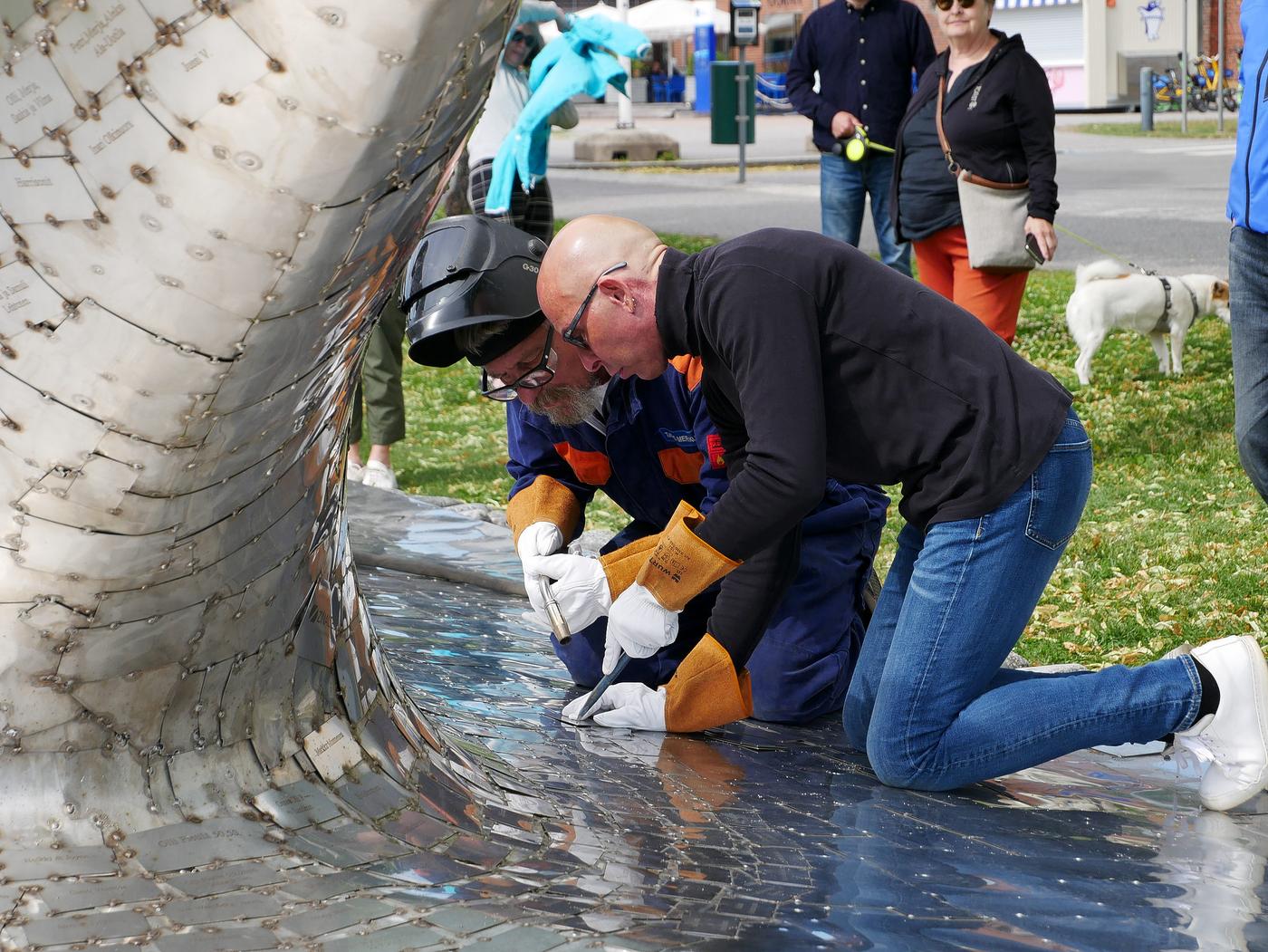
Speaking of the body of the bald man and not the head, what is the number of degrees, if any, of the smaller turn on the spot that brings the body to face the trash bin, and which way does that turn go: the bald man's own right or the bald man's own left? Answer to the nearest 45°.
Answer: approximately 90° to the bald man's own right

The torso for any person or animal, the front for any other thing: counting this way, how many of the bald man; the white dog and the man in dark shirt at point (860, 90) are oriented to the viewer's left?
1

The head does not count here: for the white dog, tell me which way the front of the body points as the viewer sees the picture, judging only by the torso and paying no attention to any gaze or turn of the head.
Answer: to the viewer's right

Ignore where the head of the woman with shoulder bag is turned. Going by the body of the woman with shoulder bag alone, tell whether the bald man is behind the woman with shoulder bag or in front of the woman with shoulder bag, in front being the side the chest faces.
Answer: in front

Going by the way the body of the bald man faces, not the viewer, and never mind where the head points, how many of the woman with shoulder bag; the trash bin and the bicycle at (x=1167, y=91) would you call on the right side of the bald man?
3

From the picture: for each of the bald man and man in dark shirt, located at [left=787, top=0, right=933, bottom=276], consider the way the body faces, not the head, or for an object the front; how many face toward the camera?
1

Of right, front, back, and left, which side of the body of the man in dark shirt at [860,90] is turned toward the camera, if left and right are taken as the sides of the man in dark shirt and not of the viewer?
front

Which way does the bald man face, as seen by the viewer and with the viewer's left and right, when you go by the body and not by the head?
facing to the left of the viewer

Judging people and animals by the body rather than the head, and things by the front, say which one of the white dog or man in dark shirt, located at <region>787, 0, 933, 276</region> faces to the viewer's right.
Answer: the white dog

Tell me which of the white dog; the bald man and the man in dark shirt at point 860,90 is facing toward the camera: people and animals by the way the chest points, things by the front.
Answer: the man in dark shirt

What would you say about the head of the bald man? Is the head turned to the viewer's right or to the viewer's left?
to the viewer's left

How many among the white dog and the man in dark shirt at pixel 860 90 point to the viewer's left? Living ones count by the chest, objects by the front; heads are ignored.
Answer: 0

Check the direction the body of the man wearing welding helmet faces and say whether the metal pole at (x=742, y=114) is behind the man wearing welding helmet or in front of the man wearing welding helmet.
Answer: behind

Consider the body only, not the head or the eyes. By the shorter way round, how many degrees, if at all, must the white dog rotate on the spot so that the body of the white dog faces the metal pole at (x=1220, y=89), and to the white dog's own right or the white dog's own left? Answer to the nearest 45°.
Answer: approximately 90° to the white dog's own left

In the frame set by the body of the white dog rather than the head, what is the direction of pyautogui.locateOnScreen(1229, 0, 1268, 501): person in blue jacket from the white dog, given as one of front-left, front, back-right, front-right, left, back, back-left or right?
right

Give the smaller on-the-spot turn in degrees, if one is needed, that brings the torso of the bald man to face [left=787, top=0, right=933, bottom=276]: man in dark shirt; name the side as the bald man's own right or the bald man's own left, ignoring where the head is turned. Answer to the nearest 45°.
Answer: approximately 90° to the bald man's own right
